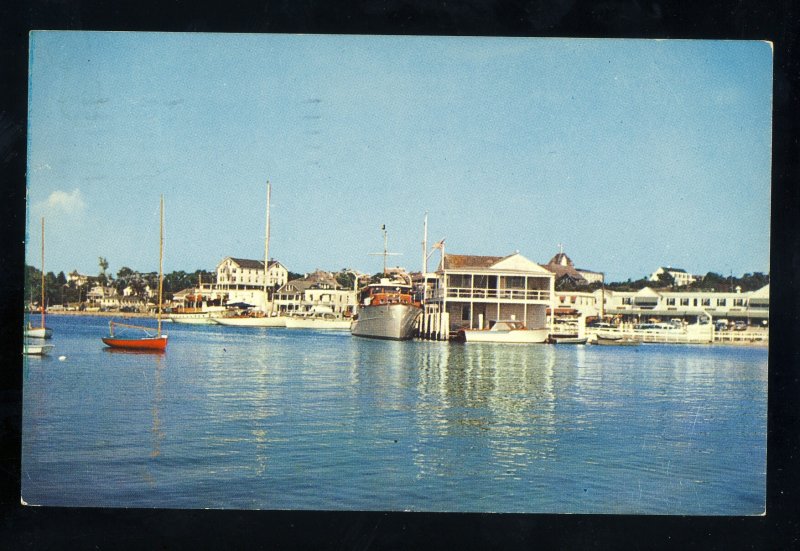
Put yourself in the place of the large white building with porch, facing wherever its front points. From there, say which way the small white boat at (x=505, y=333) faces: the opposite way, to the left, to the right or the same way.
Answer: to the right

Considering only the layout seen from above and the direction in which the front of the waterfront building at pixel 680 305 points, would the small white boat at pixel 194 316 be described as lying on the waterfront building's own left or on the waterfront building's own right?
on the waterfront building's own right

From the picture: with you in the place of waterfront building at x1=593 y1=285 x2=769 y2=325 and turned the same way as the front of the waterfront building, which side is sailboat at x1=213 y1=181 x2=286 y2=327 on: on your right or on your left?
on your right

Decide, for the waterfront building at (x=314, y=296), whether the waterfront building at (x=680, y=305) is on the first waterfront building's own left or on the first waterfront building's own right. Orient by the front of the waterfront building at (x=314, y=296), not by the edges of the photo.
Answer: on the first waterfront building's own left

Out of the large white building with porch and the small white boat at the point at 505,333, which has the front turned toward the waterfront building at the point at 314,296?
the small white boat

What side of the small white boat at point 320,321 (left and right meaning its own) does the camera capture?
left
